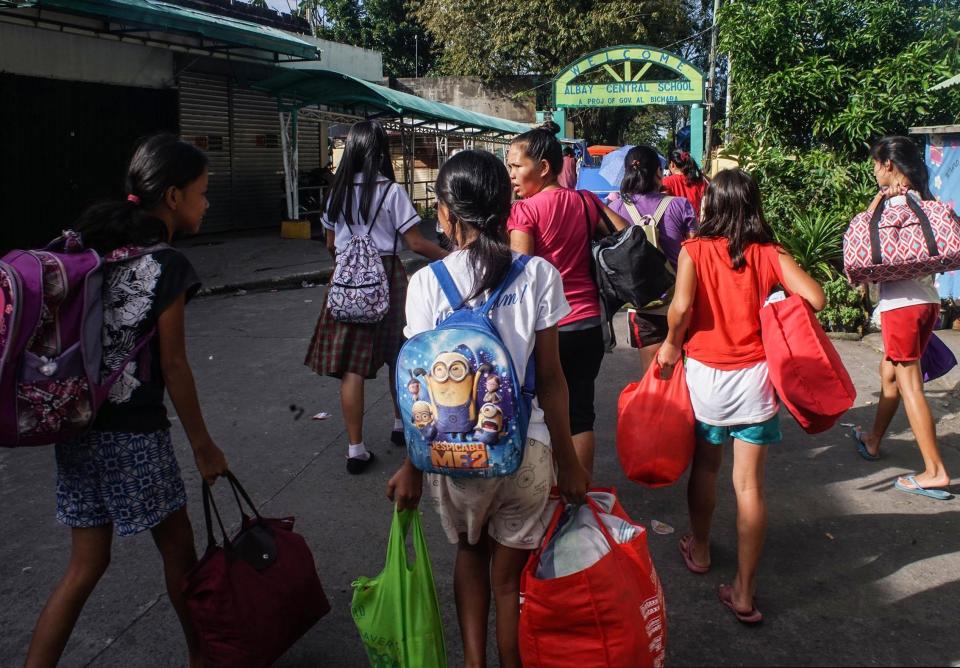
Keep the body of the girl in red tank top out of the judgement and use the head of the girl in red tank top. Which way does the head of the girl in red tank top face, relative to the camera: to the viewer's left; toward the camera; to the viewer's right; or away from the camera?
away from the camera

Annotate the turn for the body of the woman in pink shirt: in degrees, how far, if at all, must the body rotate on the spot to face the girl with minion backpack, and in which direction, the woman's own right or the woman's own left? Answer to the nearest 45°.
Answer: approximately 135° to the woman's own left

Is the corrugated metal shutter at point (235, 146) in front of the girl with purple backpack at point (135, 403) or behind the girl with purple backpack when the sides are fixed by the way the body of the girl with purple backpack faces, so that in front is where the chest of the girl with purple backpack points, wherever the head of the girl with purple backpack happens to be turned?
in front

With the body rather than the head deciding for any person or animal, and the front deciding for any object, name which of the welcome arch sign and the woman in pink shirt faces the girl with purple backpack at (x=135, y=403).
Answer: the welcome arch sign

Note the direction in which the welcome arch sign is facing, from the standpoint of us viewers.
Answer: facing the viewer

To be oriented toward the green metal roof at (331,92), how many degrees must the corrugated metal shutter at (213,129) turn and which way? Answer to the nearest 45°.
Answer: approximately 90° to its left

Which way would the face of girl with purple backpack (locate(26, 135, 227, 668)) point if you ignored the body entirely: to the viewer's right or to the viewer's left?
to the viewer's right

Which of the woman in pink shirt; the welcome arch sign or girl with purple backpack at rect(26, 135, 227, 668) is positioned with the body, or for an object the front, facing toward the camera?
the welcome arch sign

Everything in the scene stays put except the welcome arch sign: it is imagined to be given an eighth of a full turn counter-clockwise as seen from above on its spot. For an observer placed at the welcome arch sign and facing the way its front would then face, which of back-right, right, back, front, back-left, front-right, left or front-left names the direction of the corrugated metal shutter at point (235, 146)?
right

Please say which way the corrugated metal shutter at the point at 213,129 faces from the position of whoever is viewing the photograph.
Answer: facing the viewer and to the right of the viewer

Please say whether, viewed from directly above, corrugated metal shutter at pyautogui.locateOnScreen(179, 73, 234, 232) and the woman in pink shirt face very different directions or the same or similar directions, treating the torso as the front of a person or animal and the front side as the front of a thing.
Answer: very different directions

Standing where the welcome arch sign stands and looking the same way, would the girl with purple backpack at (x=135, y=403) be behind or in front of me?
in front

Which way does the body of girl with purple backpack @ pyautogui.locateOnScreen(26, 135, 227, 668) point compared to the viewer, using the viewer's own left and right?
facing away from the viewer and to the right of the viewer

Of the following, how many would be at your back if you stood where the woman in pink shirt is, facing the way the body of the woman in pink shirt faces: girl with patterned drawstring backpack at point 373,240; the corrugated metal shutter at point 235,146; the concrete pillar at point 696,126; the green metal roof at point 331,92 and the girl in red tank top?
1

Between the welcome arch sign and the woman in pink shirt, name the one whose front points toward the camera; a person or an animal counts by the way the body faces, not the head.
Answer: the welcome arch sign

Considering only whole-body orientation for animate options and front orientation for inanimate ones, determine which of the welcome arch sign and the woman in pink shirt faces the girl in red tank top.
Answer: the welcome arch sign

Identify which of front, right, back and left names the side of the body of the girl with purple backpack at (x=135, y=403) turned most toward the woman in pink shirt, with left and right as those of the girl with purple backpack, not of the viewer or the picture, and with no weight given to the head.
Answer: front

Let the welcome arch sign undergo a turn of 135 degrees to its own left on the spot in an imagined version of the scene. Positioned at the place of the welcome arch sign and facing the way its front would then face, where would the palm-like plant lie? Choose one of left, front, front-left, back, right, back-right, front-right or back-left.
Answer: back-right
